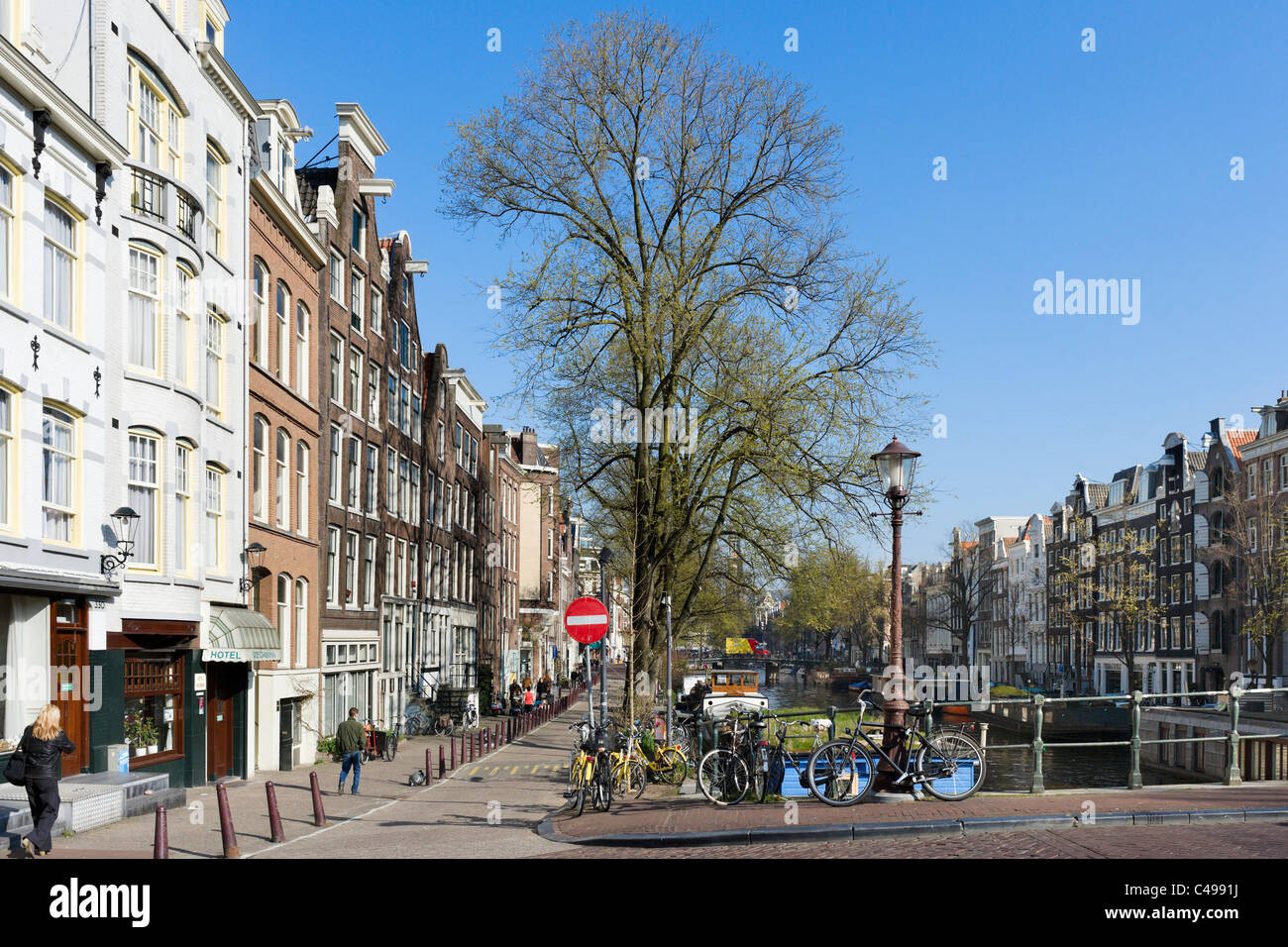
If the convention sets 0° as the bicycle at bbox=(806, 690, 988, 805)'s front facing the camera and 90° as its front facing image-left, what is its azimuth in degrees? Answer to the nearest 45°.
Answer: approximately 90°

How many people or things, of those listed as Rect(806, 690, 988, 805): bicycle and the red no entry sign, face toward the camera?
1

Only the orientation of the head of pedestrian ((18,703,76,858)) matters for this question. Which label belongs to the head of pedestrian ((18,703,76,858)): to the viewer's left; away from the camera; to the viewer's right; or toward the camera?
away from the camera

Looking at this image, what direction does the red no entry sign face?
toward the camera

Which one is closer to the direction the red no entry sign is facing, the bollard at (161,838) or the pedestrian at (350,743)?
the bollard
